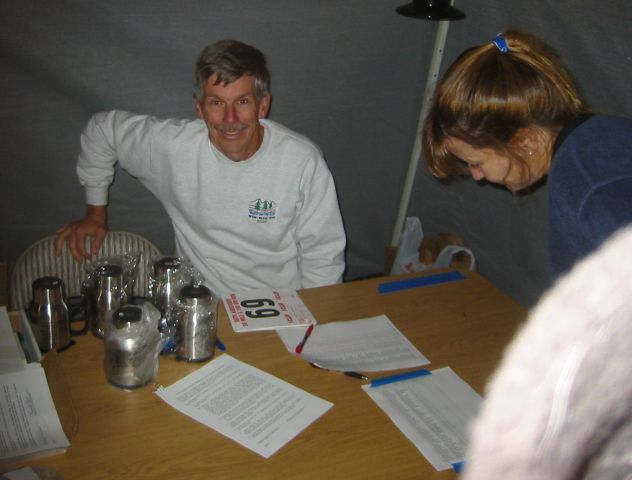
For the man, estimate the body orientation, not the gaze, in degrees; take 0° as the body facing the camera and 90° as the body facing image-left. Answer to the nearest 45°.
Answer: approximately 0°

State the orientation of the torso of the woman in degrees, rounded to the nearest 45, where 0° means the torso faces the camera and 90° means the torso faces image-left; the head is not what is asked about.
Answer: approximately 90°

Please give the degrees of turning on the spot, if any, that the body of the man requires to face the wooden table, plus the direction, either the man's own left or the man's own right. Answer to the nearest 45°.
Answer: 0° — they already face it

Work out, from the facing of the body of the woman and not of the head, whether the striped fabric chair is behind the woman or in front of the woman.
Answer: in front

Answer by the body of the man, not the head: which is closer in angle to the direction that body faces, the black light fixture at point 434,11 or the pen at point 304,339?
the pen

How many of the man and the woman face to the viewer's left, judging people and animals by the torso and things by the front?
1

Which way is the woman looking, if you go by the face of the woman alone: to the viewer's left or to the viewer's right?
to the viewer's left

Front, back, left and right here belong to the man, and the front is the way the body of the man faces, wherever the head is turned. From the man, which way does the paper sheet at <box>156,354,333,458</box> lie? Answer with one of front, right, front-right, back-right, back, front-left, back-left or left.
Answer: front

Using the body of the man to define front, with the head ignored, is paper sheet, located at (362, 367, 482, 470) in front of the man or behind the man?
in front
